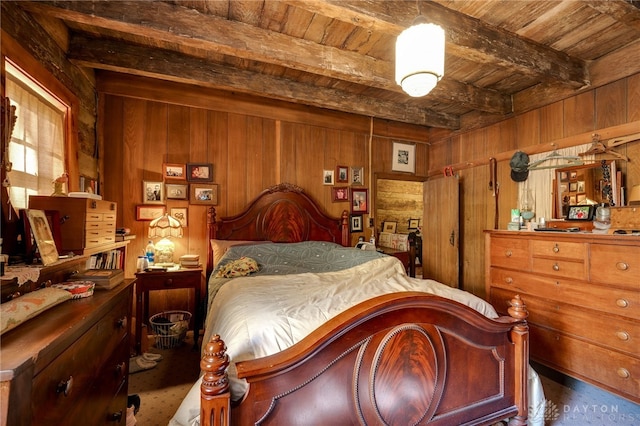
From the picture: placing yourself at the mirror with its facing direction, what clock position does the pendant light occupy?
The pendant light is roughly at 11 o'clock from the mirror.

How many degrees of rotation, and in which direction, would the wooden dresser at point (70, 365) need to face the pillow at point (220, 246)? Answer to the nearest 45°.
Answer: approximately 90° to its left

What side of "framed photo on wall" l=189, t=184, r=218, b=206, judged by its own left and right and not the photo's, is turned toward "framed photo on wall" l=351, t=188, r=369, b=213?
left

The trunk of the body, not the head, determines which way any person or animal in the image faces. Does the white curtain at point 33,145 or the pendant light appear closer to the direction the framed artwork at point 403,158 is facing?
the pendant light

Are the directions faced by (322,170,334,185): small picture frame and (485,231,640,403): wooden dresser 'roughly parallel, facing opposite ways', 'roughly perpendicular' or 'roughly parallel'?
roughly perpendicular
